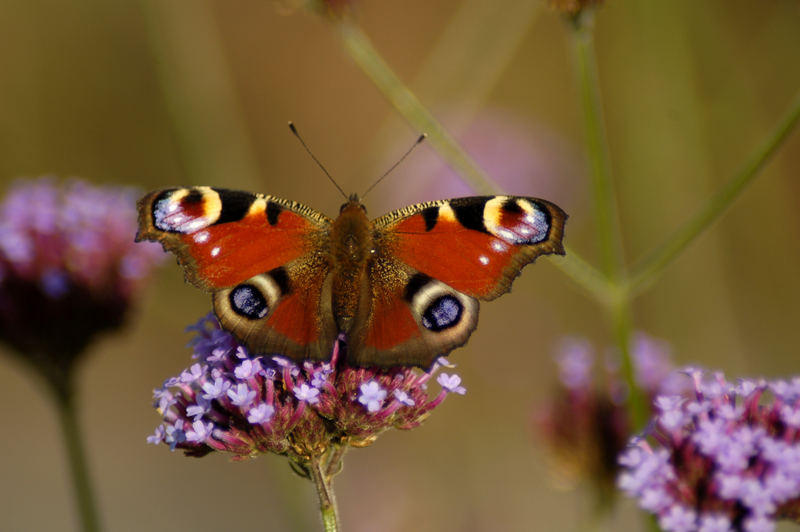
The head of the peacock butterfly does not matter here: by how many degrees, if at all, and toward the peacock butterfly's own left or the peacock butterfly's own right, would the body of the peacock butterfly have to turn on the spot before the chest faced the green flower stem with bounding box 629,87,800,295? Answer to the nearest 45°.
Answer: approximately 90° to the peacock butterfly's own right

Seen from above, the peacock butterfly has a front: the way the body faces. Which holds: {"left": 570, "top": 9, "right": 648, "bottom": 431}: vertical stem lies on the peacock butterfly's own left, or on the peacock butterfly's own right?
on the peacock butterfly's own right

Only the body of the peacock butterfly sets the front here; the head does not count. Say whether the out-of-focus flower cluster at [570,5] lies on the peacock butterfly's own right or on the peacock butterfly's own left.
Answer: on the peacock butterfly's own right

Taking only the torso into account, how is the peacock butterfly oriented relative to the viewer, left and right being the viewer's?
facing away from the viewer

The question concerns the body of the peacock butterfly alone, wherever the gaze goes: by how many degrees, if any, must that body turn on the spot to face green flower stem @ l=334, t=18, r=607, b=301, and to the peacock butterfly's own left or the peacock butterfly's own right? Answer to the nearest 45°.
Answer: approximately 45° to the peacock butterfly's own right
